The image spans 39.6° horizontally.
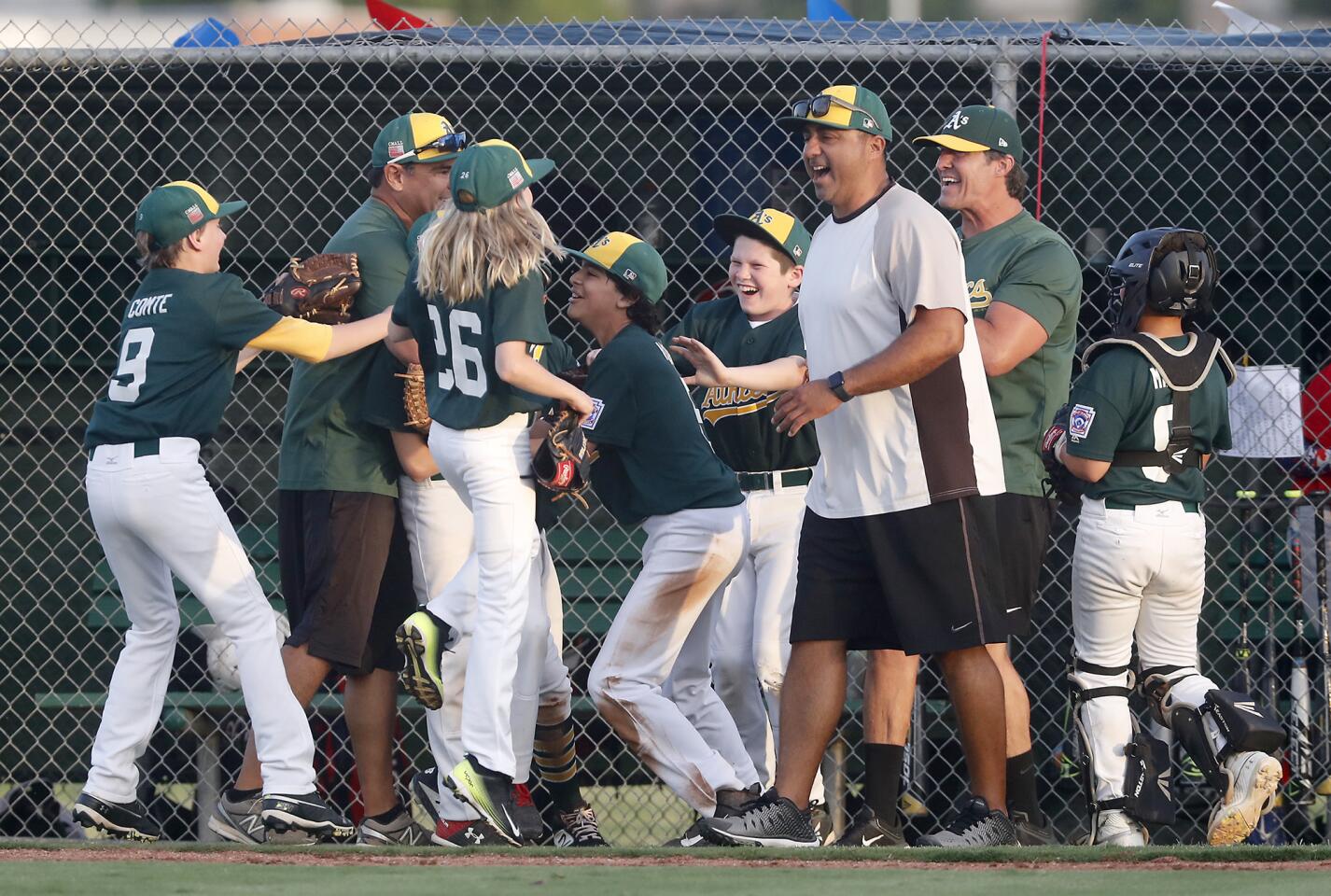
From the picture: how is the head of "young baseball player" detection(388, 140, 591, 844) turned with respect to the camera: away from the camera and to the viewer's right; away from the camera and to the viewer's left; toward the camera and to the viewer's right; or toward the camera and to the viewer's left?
away from the camera and to the viewer's right

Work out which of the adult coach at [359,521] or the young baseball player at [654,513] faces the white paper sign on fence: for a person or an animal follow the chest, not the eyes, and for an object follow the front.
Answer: the adult coach

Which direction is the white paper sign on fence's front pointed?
toward the camera

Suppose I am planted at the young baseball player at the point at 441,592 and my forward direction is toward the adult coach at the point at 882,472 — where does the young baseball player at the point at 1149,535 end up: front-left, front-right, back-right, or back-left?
front-left

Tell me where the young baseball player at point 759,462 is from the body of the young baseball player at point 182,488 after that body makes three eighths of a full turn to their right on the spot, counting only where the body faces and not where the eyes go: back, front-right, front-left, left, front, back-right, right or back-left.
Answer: left

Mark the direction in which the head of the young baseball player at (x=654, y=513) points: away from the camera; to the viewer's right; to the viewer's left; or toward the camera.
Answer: to the viewer's left

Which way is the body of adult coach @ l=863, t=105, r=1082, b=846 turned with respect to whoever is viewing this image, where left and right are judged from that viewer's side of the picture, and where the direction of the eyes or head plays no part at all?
facing the viewer and to the left of the viewer

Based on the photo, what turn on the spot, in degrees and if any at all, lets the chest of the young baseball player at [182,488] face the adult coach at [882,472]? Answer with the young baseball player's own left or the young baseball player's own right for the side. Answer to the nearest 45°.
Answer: approximately 90° to the young baseball player's own right

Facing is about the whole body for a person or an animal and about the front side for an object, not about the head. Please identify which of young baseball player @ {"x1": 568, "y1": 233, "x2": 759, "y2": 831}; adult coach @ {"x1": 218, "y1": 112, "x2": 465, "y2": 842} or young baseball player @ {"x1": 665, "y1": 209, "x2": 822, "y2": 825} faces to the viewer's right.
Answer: the adult coach

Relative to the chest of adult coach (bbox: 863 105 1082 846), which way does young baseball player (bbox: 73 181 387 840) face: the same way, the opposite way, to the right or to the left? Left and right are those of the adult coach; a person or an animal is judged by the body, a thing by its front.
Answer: the opposite way

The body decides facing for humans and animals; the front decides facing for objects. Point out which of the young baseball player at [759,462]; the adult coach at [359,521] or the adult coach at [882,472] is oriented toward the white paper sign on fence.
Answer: the adult coach at [359,521]

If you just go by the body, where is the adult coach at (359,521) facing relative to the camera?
to the viewer's right

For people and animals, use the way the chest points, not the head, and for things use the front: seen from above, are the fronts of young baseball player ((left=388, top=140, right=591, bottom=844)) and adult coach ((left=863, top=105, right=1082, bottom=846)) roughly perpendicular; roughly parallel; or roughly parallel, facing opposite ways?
roughly parallel, facing opposite ways

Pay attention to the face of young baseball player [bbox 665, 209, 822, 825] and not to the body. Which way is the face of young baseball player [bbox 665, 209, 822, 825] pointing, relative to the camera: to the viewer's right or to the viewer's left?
to the viewer's left

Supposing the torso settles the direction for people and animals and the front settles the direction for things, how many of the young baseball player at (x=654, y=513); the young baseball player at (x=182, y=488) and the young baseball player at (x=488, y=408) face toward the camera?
0

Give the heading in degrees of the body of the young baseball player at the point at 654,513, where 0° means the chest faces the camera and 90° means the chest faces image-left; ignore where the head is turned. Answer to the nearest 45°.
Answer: approximately 90°
